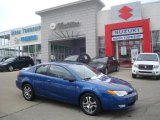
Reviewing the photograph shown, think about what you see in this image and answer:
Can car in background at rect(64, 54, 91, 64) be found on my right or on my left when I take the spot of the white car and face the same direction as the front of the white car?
on my right

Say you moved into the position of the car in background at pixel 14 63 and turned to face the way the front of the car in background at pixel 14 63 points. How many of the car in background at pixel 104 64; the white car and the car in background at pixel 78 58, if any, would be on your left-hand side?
3

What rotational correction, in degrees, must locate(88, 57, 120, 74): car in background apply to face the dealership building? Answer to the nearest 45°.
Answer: approximately 135° to its right

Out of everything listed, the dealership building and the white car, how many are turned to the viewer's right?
0

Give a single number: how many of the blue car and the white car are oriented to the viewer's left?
0

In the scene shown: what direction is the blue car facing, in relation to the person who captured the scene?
facing the viewer and to the right of the viewer

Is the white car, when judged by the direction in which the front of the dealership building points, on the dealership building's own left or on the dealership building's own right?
on the dealership building's own left

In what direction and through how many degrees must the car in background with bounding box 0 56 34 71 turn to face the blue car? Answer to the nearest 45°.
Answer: approximately 45° to its left

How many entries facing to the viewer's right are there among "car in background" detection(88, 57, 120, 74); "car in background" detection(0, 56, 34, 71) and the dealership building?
0

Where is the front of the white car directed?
toward the camera

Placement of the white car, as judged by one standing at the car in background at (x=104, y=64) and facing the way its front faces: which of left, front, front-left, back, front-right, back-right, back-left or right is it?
left

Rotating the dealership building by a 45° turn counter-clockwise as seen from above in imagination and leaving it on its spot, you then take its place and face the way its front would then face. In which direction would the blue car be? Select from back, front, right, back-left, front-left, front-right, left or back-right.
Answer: front

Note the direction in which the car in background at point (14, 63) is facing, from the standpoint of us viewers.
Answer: facing the viewer and to the left of the viewer
